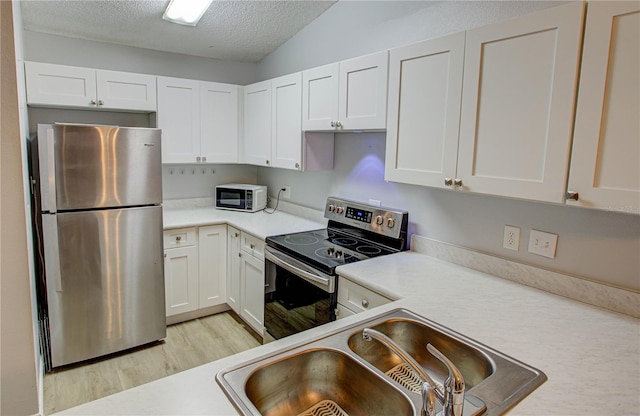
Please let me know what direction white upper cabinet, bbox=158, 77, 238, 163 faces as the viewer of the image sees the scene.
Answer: facing the viewer

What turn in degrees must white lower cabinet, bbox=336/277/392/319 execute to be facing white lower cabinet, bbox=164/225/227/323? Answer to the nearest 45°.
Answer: approximately 90° to its right

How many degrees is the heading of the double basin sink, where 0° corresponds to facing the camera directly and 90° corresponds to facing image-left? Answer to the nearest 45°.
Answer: approximately 135°

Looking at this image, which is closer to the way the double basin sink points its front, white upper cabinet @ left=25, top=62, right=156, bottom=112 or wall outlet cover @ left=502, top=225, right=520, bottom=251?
the white upper cabinet

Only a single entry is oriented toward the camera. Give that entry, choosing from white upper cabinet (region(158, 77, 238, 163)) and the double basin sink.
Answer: the white upper cabinet

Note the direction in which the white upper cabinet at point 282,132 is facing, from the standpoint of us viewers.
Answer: facing the viewer and to the left of the viewer

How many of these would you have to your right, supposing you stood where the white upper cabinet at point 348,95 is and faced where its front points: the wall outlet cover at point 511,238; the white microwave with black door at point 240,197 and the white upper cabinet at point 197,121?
2

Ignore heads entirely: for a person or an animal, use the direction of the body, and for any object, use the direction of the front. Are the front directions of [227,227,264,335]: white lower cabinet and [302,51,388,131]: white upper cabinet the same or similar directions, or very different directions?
same or similar directions

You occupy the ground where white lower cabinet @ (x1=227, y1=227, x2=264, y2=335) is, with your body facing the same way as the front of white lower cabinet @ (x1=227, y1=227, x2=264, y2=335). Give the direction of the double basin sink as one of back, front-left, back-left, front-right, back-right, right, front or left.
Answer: front-left

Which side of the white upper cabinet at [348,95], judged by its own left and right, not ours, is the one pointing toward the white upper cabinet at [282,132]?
right

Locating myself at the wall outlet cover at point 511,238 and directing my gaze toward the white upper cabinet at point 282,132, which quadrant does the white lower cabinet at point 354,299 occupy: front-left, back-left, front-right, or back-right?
front-left
